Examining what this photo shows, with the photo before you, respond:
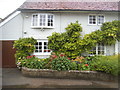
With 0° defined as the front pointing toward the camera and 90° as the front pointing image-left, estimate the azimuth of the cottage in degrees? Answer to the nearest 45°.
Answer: approximately 0°
